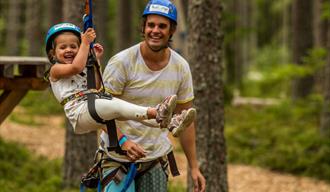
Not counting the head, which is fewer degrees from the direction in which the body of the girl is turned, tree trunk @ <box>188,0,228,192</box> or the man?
the man

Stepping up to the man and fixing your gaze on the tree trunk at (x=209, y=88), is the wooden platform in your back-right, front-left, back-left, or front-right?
front-left

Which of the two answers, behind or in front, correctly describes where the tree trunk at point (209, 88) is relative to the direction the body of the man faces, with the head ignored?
behind

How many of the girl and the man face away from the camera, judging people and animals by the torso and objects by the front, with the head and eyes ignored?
0

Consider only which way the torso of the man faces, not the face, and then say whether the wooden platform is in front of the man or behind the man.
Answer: behind

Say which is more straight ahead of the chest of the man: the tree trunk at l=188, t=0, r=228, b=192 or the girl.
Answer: the girl

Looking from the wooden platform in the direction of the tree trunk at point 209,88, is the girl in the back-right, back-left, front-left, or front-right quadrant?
front-right

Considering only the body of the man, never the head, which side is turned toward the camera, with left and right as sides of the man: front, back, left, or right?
front

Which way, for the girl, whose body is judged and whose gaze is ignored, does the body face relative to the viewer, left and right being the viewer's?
facing the viewer and to the right of the viewer

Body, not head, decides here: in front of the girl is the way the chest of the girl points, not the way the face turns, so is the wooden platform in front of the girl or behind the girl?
behind
